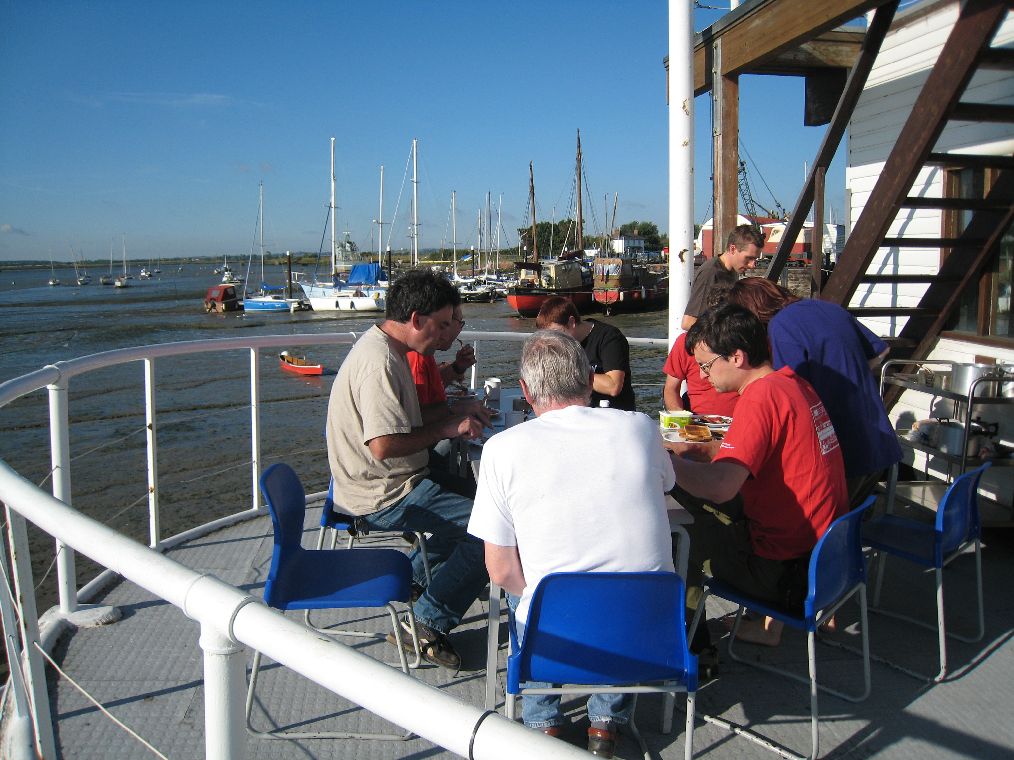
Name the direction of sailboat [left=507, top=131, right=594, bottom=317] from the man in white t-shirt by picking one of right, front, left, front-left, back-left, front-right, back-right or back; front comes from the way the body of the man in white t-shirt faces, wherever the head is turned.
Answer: front

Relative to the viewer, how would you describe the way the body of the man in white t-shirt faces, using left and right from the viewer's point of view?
facing away from the viewer

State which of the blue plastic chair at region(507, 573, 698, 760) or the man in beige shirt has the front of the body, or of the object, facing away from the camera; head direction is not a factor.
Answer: the blue plastic chair

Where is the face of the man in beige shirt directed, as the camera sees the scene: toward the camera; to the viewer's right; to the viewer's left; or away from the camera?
to the viewer's right

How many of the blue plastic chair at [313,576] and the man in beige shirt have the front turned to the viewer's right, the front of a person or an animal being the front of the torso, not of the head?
2

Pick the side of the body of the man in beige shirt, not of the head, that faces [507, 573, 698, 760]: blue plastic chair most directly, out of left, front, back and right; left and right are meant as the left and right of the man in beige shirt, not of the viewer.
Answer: right

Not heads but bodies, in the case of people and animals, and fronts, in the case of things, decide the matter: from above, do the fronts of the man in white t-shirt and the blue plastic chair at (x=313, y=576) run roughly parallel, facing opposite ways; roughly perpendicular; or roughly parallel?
roughly perpendicular

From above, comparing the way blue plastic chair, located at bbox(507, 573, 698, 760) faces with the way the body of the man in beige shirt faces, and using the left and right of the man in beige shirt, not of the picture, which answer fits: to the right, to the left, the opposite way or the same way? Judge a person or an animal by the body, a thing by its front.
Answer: to the left

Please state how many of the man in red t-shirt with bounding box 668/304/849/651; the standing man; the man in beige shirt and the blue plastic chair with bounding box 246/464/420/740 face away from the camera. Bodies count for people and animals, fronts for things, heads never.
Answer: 0

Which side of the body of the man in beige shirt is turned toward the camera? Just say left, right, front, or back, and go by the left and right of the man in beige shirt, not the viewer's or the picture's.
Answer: right

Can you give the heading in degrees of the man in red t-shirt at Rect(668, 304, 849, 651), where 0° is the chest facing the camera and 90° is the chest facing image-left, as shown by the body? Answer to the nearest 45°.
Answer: approximately 90°

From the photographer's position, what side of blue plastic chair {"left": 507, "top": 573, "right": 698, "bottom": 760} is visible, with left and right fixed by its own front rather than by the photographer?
back
